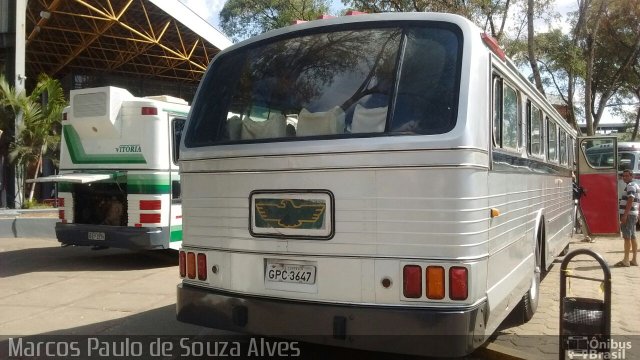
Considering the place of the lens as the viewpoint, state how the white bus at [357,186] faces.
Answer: facing away from the viewer and to the right of the viewer

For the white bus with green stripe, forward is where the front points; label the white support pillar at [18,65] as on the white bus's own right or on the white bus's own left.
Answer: on the white bus's own left

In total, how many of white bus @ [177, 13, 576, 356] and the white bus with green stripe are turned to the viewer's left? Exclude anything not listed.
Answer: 0

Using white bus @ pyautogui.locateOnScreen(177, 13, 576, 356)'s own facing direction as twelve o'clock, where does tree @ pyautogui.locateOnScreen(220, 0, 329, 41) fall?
The tree is roughly at 10 o'clock from the white bus.

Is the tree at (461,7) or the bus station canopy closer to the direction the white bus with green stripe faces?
the tree

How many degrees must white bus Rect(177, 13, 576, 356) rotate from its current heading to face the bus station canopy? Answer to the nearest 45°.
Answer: approximately 90° to its left

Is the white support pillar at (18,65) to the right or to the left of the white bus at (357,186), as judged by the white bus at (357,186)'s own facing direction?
on its left

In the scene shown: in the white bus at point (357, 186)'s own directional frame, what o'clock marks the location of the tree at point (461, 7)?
The tree is roughly at 11 o'clock from the white bus.

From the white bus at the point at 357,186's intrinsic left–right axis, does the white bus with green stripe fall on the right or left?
on its left

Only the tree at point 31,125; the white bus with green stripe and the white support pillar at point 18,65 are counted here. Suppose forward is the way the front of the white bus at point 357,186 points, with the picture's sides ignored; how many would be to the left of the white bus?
3

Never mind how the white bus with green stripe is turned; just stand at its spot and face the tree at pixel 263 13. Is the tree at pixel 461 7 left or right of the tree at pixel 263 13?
right

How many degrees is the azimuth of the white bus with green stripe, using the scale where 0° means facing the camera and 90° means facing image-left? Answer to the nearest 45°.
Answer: approximately 225°

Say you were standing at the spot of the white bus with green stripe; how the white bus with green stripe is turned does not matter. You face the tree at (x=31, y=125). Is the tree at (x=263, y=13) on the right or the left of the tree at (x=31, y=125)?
right

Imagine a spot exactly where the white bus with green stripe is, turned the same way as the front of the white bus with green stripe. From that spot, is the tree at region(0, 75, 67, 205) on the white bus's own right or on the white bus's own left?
on the white bus's own left

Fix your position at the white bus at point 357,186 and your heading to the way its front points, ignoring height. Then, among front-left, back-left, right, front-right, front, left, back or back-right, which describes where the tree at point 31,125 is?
left
